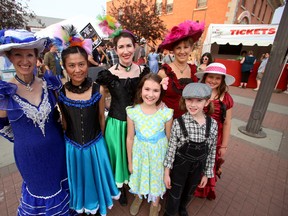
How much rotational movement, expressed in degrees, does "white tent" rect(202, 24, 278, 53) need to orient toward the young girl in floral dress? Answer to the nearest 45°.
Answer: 0° — it already faces them

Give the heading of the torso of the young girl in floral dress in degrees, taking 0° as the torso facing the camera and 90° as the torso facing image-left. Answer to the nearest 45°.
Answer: approximately 0°

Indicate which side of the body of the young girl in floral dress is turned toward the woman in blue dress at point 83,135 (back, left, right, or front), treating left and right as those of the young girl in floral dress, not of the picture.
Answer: right

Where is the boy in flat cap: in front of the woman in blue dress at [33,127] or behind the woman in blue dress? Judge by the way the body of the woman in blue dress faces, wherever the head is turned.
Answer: in front

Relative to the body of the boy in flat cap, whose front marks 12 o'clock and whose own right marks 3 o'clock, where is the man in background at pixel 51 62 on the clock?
The man in background is roughly at 4 o'clock from the boy in flat cap.

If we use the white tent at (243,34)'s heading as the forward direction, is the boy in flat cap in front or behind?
in front
